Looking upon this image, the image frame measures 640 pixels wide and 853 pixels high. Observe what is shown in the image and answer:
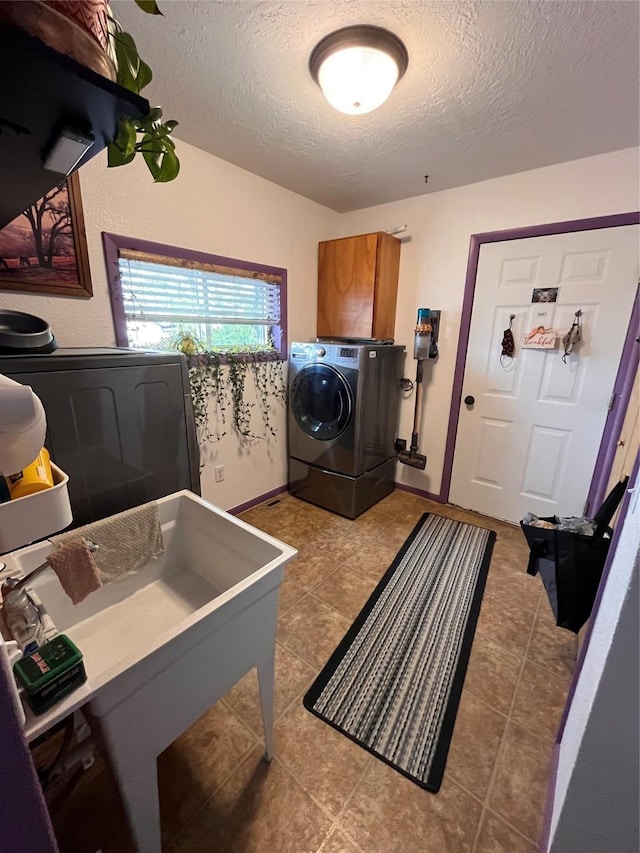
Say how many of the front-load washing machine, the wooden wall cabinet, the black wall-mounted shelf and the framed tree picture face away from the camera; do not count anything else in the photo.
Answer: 0

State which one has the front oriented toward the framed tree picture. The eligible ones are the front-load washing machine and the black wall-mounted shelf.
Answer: the front-load washing machine

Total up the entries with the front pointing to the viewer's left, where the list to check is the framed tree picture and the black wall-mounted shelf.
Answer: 0

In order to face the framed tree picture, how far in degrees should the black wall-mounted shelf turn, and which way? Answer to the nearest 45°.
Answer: approximately 135° to its left

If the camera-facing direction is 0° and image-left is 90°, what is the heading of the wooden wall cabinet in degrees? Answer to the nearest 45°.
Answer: approximately 45°

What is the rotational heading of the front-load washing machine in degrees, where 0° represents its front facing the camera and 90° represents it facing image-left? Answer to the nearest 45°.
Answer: approximately 45°

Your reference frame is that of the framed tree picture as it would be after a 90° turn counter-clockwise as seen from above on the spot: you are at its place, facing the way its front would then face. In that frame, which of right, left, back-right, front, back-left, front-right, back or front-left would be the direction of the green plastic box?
back-right

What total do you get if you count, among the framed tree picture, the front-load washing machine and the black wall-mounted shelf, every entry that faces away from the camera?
0

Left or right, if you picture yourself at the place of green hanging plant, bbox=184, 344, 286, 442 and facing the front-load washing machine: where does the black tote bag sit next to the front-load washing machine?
right

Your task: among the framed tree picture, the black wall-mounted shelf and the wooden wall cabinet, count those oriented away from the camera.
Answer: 0

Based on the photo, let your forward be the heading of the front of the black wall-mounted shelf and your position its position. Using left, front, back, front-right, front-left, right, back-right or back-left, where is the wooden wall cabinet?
left

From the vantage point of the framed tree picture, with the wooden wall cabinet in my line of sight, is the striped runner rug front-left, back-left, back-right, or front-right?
front-right

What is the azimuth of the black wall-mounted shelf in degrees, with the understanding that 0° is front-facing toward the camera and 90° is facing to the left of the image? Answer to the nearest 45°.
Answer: approximately 315°

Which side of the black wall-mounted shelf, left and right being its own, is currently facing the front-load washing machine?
left

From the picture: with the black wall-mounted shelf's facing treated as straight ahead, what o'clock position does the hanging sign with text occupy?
The hanging sign with text is roughly at 10 o'clock from the black wall-mounted shelf.

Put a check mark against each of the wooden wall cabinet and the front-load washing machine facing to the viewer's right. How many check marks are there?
0
